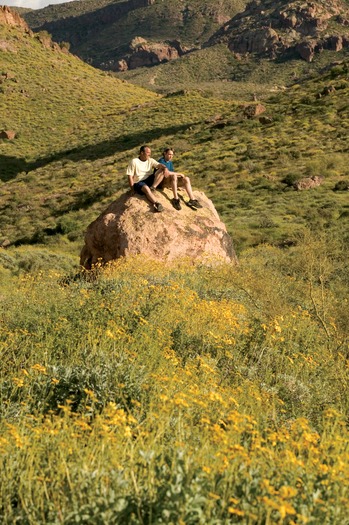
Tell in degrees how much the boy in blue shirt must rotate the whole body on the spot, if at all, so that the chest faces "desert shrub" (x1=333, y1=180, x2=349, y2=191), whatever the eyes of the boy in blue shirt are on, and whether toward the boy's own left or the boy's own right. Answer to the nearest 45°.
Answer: approximately 90° to the boy's own left

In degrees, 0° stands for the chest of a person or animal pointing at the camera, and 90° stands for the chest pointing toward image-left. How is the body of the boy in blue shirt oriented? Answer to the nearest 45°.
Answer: approximately 315°
